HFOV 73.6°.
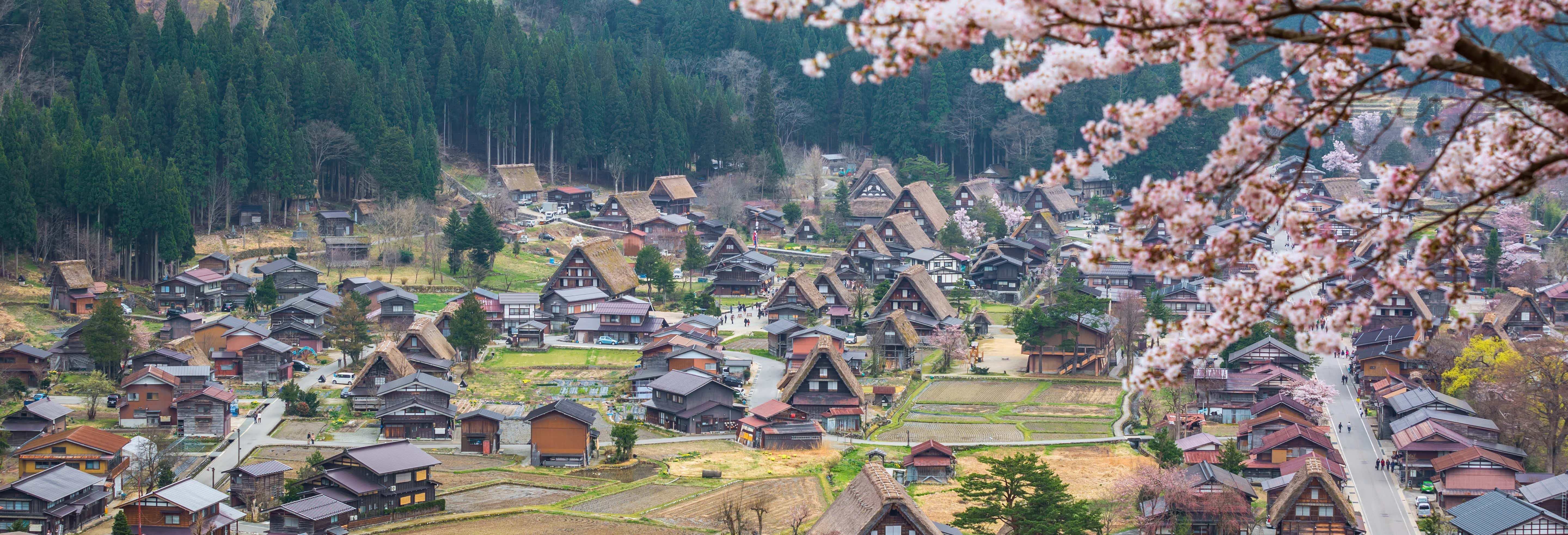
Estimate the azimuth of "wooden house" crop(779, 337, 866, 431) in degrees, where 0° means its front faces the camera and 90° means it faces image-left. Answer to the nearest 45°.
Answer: approximately 0°

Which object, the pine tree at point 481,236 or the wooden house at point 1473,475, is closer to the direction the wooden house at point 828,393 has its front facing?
the wooden house

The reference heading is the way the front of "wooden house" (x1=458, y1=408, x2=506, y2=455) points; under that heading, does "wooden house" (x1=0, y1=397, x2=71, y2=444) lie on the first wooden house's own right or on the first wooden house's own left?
on the first wooden house's own right

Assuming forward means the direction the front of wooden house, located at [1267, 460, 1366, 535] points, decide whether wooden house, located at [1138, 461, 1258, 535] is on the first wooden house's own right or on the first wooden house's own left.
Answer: on the first wooden house's own right

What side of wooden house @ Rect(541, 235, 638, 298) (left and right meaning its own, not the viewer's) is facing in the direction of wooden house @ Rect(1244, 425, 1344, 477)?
left

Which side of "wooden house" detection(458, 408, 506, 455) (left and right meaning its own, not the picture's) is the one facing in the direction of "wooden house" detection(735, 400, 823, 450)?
left

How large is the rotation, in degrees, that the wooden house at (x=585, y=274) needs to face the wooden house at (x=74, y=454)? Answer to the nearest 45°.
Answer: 0° — it already faces it
